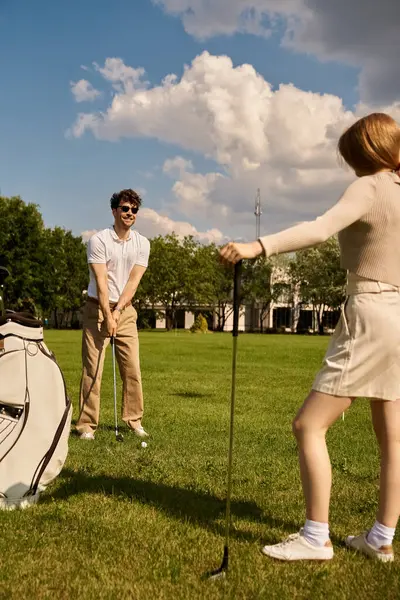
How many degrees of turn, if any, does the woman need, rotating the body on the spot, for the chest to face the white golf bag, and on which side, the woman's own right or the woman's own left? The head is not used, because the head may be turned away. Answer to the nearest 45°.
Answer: approximately 45° to the woman's own left

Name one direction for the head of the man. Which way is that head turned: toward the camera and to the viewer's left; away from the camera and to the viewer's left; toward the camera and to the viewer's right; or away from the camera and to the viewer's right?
toward the camera and to the viewer's right

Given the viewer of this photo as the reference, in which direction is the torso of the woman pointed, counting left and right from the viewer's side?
facing away from the viewer and to the left of the viewer

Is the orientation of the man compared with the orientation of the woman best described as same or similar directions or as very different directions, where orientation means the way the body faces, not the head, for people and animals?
very different directions

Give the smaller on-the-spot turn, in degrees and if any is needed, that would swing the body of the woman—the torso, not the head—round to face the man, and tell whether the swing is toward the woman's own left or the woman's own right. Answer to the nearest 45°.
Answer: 0° — they already face them

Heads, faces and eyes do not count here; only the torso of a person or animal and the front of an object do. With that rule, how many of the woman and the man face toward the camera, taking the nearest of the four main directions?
1

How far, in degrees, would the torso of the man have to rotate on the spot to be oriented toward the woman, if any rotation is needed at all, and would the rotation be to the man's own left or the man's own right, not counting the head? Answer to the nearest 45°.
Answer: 0° — they already face them
